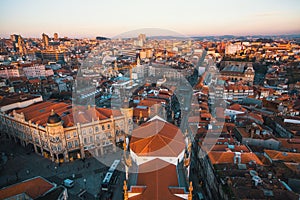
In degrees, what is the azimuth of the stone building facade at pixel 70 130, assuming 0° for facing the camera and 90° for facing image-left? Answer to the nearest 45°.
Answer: approximately 0°

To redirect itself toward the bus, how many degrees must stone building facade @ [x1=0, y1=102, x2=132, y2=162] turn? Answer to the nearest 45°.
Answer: approximately 45° to its left
